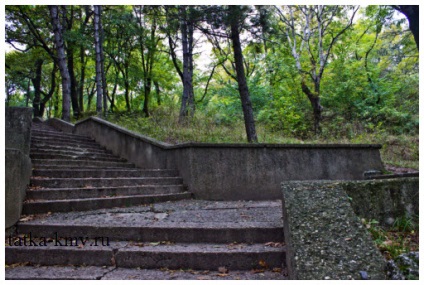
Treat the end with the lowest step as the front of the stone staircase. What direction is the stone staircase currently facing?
toward the camera

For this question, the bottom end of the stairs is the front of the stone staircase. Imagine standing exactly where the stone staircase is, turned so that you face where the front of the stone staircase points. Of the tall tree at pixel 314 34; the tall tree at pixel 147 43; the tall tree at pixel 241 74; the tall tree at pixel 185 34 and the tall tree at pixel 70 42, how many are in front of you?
0

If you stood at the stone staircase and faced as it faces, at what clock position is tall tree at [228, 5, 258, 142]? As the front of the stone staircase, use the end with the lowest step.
The tall tree is roughly at 7 o'clock from the stone staircase.

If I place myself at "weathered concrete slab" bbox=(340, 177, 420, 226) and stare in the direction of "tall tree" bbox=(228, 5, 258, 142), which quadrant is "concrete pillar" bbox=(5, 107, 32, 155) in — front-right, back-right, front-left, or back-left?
front-left

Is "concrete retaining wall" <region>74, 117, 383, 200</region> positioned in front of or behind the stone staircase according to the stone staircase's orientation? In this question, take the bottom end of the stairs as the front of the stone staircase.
behind

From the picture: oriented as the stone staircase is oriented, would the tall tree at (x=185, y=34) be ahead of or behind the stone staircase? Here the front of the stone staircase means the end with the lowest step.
behind

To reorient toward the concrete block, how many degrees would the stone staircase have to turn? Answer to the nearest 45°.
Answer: approximately 45° to its left

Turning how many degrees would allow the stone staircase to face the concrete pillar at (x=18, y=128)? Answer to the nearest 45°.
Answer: approximately 135° to its right

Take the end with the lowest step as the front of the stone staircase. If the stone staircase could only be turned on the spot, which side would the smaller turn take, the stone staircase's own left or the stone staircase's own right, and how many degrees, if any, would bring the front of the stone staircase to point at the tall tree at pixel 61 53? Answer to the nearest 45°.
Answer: approximately 180°

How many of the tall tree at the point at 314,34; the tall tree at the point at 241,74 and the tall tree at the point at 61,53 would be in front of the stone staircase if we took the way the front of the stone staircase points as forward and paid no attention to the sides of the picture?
0

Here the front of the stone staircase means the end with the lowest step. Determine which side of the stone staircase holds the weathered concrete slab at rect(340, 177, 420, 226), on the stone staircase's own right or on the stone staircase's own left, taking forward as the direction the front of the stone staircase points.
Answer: on the stone staircase's own left

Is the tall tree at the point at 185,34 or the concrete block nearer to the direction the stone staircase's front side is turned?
the concrete block

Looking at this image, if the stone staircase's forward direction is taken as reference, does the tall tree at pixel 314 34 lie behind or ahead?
behind

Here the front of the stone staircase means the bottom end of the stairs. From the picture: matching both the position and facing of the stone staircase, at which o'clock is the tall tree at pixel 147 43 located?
The tall tree is roughly at 6 o'clock from the stone staircase.
